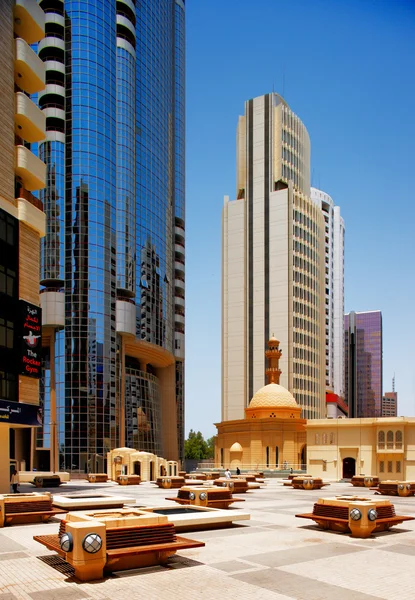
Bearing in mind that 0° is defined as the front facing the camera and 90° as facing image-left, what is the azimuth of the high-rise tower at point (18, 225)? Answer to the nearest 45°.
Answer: approximately 315°

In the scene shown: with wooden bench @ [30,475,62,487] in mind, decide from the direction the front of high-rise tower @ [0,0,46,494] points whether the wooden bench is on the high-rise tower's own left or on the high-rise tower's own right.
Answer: on the high-rise tower's own left

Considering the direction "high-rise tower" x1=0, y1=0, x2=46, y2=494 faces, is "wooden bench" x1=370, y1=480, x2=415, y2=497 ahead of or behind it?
ahead

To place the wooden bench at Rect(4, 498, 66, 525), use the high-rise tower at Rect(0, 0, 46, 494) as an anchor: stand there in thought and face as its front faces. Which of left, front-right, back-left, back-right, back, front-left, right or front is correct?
front-right

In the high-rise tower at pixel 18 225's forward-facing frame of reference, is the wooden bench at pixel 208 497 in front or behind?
in front

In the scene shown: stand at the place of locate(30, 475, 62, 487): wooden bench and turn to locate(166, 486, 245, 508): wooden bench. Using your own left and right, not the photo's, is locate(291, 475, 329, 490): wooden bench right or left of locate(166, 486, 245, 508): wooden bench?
left
